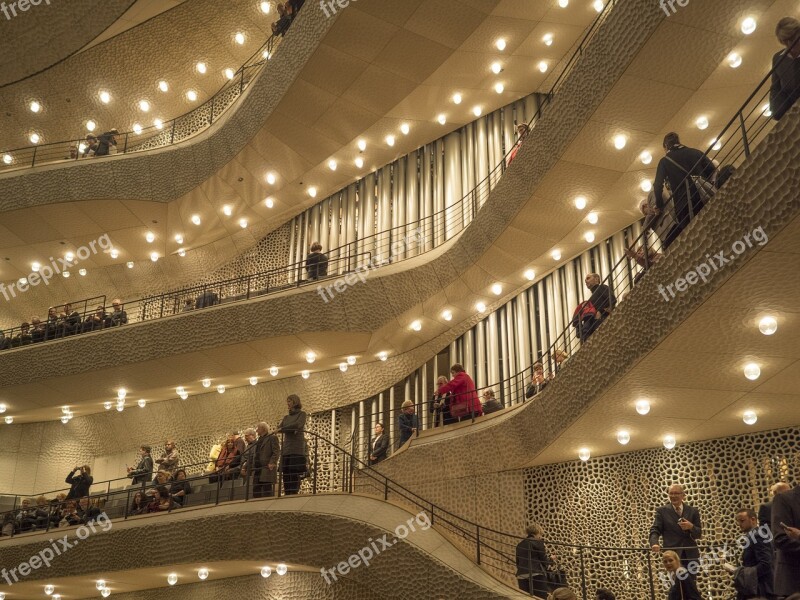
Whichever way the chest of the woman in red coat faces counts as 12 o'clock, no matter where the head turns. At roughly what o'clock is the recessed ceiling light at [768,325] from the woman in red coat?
The recessed ceiling light is roughly at 8 o'clock from the woman in red coat.

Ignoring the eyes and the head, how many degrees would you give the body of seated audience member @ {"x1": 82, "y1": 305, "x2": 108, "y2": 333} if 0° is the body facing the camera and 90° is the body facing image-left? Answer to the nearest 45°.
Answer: approximately 45°

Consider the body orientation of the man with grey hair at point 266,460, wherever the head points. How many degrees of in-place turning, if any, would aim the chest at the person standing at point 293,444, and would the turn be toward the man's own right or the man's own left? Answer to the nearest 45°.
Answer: approximately 90° to the man's own left

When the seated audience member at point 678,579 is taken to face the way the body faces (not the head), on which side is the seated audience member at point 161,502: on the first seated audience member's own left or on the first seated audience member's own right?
on the first seated audience member's own right

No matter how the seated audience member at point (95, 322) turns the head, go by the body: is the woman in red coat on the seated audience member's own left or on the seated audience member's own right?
on the seated audience member's own left

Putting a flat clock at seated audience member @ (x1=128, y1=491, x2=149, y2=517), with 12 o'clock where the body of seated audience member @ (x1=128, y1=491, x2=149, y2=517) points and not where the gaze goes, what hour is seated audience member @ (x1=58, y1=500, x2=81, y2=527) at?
seated audience member @ (x1=58, y1=500, x2=81, y2=527) is roughly at 3 o'clock from seated audience member @ (x1=128, y1=491, x2=149, y2=517).

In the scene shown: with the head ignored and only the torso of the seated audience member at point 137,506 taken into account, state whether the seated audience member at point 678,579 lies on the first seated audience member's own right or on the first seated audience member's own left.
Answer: on the first seated audience member's own left

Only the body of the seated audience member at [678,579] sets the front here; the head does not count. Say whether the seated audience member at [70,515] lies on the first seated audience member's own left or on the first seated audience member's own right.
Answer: on the first seated audience member's own right

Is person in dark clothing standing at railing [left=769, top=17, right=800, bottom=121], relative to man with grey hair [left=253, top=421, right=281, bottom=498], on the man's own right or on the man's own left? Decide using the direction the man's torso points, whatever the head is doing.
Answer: on the man's own left

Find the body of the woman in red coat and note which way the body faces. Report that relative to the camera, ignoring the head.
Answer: to the viewer's left

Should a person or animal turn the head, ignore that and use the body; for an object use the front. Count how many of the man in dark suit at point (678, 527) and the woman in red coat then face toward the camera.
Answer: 1

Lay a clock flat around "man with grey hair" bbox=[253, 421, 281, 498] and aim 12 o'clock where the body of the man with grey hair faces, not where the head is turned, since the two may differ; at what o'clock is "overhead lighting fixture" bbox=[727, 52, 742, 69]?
The overhead lighting fixture is roughly at 9 o'clock from the man with grey hair.
